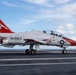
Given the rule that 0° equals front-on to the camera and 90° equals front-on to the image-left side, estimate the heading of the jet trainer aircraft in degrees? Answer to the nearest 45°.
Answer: approximately 270°
